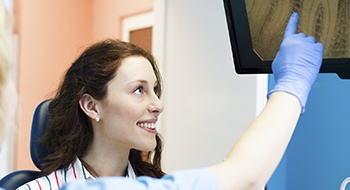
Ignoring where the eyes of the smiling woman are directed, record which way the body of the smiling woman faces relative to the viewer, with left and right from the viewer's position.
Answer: facing the viewer and to the right of the viewer

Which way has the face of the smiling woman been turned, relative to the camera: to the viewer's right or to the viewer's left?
to the viewer's right
